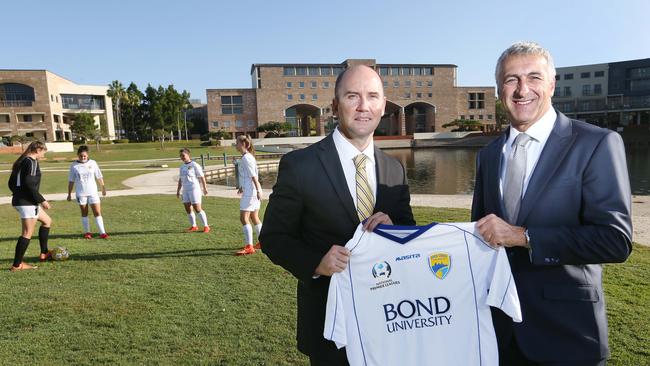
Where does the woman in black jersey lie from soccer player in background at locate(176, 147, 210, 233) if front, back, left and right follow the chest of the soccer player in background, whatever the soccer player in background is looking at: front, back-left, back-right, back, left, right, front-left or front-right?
front

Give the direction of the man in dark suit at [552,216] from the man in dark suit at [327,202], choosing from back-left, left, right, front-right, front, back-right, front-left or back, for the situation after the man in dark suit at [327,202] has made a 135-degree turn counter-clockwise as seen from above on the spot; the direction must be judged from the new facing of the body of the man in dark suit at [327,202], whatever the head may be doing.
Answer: right

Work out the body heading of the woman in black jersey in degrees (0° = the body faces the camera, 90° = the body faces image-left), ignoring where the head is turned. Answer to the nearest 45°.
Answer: approximately 270°

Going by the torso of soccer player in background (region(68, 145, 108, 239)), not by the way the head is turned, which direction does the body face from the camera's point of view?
toward the camera

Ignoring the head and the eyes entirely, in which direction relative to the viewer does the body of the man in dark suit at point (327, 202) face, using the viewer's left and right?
facing the viewer and to the right of the viewer

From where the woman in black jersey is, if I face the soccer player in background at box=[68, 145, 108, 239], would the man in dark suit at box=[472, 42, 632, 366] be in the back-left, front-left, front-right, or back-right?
back-right

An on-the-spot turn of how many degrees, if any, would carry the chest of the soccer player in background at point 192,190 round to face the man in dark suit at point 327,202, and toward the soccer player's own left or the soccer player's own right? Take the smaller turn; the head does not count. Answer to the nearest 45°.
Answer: approximately 45° to the soccer player's own left

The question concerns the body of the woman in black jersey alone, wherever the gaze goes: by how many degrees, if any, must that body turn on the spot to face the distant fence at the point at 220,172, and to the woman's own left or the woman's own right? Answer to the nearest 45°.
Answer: approximately 45° to the woman's own left

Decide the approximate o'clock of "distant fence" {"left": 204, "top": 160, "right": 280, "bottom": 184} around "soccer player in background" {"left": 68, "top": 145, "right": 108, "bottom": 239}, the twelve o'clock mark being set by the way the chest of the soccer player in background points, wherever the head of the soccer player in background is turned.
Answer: The distant fence is roughly at 7 o'clock from the soccer player in background.

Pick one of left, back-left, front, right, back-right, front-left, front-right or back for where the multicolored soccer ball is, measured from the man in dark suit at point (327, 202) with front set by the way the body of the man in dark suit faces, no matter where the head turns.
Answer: back

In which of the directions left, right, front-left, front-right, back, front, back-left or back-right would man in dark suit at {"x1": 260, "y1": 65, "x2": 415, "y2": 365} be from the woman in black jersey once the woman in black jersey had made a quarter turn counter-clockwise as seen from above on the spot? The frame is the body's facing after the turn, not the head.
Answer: back

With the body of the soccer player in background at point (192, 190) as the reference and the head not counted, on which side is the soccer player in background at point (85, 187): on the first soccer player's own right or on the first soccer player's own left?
on the first soccer player's own right

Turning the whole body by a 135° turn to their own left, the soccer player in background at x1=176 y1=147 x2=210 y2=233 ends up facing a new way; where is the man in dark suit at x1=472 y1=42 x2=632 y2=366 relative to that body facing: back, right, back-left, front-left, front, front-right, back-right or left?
right
